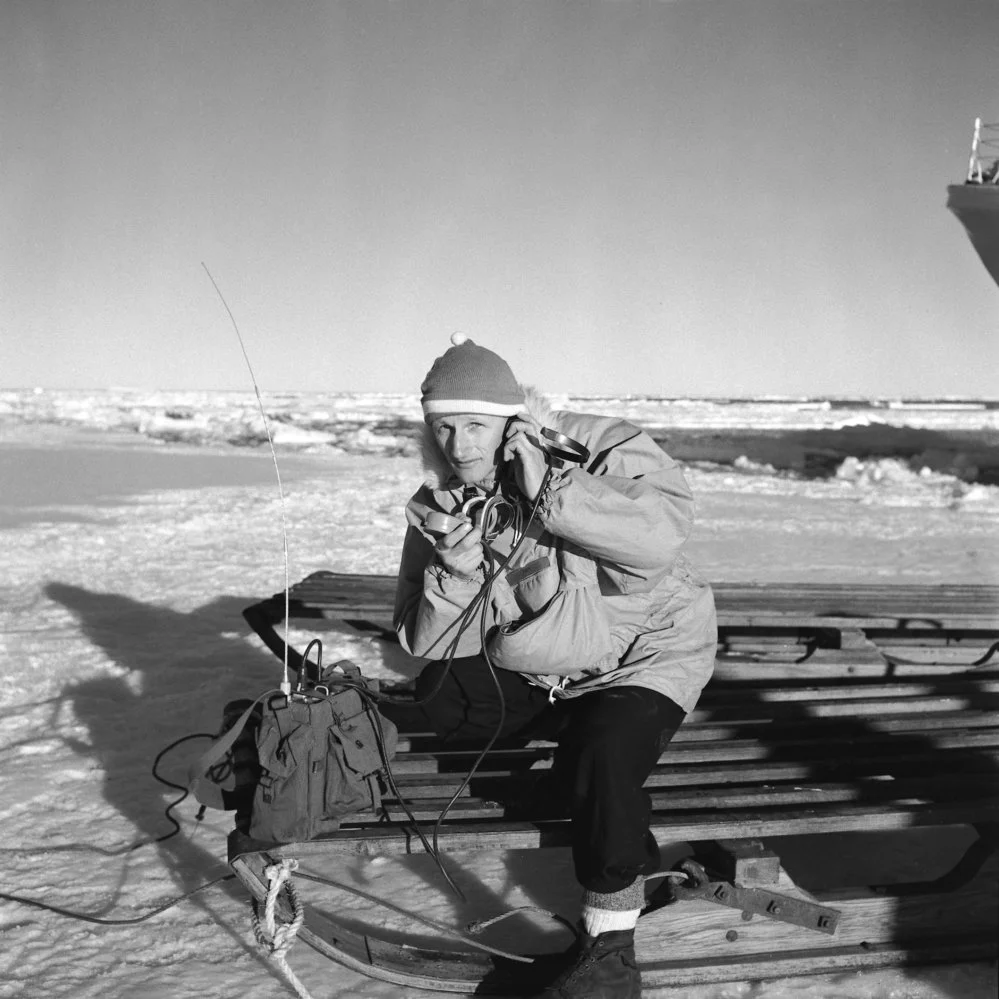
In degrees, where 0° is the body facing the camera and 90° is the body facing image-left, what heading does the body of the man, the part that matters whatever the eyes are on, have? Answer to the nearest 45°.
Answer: approximately 45°

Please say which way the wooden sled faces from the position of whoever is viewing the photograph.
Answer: facing to the left of the viewer

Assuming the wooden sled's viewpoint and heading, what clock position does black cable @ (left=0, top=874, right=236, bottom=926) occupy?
The black cable is roughly at 12 o'clock from the wooden sled.

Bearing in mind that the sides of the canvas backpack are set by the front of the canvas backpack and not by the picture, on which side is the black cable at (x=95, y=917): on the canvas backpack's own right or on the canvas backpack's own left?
on the canvas backpack's own right

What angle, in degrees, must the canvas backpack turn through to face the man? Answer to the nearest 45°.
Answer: approximately 90° to its left

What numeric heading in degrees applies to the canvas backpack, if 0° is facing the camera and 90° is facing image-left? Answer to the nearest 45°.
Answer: approximately 0°
